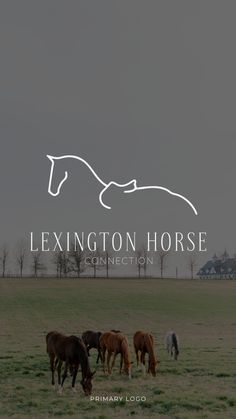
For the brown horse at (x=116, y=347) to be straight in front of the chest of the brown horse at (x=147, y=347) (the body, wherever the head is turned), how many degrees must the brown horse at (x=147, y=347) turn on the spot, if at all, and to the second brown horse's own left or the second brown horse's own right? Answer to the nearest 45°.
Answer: approximately 135° to the second brown horse's own right

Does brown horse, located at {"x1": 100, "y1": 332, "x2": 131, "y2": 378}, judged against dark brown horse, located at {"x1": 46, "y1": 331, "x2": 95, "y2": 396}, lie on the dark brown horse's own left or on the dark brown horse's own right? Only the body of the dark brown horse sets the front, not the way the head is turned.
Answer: on the dark brown horse's own left

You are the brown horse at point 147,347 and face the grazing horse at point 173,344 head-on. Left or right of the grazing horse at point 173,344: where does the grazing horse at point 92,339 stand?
left

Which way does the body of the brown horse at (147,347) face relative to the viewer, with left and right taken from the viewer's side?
facing the viewer and to the right of the viewer

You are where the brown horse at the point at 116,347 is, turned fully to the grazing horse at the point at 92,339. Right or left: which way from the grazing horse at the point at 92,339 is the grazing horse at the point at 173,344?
right

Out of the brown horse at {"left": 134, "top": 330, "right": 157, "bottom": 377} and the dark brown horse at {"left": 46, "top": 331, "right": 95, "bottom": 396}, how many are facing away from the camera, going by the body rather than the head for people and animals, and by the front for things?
0

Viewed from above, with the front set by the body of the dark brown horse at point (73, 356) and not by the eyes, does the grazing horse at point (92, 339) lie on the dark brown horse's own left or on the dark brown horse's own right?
on the dark brown horse's own left

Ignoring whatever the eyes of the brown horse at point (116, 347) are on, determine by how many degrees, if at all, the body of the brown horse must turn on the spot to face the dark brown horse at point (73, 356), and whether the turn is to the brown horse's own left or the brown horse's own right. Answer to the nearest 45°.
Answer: approximately 90° to the brown horse's own right

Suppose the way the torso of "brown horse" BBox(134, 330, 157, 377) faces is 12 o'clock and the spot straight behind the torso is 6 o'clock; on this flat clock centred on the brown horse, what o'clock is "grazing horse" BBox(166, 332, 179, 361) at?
The grazing horse is roughly at 8 o'clock from the brown horse.
